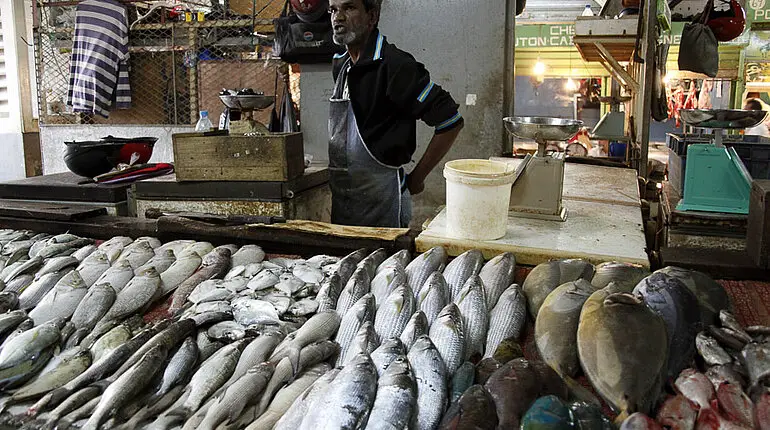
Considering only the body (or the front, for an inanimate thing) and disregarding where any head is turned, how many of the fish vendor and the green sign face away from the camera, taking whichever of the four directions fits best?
0

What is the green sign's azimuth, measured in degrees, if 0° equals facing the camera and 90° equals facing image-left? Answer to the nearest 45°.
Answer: approximately 0°

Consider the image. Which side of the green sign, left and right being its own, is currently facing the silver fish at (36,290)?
front

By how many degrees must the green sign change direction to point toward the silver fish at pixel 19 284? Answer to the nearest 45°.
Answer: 0° — it already faces it

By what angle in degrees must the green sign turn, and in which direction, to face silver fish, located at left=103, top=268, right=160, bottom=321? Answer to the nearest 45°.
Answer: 0° — it already faces it

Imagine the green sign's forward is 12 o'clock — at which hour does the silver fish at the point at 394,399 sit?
The silver fish is roughly at 12 o'clock from the green sign.

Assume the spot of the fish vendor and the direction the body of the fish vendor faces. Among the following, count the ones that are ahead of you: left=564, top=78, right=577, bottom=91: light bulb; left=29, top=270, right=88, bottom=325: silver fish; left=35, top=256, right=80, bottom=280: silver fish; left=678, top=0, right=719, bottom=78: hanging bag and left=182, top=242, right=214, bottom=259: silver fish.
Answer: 3

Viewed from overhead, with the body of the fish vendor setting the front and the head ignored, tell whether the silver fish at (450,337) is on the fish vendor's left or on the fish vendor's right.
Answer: on the fish vendor's left

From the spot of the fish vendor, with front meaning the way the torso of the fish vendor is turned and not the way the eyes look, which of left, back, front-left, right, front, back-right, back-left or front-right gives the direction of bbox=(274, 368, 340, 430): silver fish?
front-left

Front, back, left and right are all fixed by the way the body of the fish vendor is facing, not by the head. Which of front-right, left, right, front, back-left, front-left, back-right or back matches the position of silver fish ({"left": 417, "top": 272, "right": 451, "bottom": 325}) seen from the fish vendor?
front-left

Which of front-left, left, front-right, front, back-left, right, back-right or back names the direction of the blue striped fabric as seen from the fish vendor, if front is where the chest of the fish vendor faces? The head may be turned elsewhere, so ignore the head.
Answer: right
